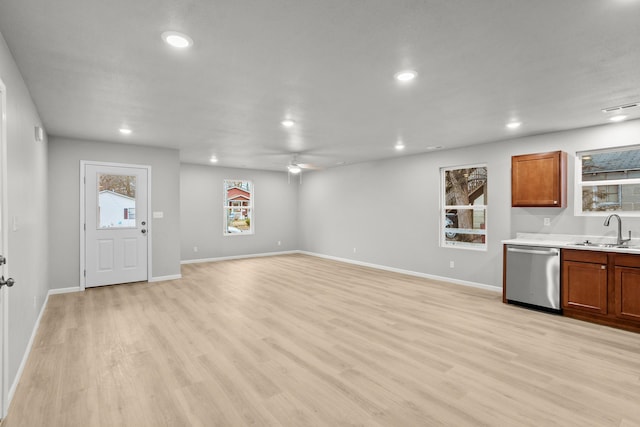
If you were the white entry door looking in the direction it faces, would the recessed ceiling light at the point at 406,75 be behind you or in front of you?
in front

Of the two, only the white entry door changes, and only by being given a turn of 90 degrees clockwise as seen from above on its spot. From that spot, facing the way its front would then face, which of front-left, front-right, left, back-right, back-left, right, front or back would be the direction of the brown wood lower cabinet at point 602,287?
back-left

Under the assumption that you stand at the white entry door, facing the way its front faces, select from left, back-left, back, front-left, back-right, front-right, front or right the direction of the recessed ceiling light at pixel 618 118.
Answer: front-left

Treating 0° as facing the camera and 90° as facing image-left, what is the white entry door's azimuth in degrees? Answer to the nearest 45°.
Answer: approximately 0°

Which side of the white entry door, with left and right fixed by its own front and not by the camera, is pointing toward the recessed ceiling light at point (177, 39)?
front

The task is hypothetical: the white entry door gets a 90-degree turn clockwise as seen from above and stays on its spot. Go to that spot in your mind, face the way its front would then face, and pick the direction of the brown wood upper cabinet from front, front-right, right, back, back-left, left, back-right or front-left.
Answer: back-left
